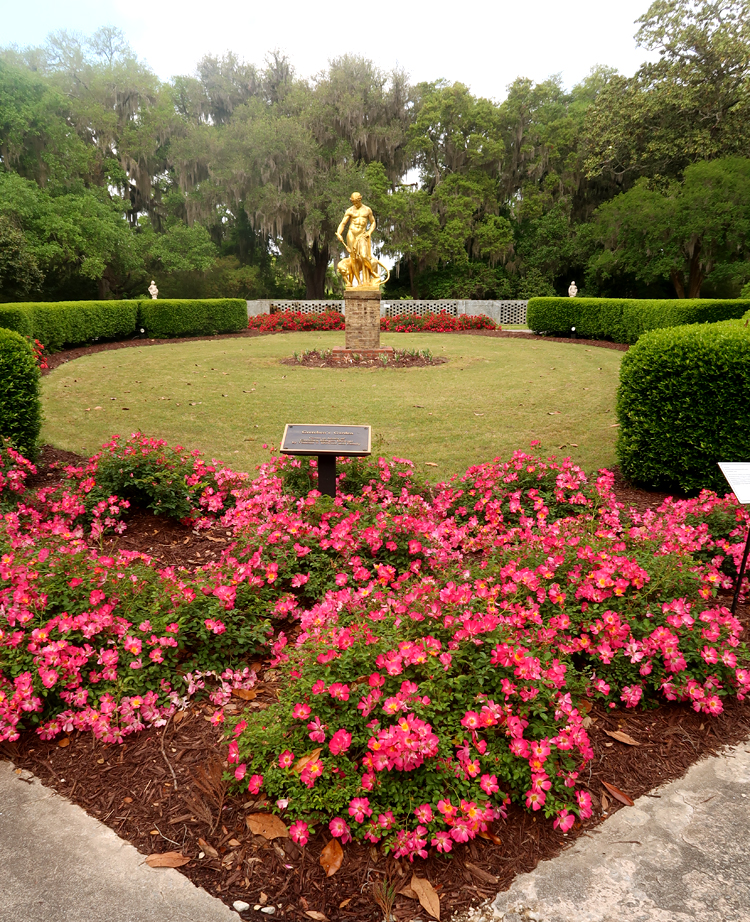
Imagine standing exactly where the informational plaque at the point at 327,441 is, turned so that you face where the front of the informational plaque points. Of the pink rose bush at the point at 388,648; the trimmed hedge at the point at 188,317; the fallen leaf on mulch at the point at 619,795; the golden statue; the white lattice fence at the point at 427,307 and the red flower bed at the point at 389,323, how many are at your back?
4

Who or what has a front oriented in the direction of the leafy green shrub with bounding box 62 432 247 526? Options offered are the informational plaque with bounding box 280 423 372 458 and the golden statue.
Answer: the golden statue

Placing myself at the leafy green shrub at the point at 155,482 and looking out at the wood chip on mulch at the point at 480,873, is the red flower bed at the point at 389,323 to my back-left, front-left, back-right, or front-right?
back-left

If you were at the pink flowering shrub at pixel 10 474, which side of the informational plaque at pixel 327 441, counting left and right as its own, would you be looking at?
right

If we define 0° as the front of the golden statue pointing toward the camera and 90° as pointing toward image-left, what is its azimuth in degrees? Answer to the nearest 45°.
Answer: approximately 0°

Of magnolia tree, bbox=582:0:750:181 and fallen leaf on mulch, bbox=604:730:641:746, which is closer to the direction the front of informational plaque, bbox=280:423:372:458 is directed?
the fallen leaf on mulch

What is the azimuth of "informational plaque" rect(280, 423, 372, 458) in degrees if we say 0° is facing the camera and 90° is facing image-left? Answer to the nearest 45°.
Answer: approximately 0°

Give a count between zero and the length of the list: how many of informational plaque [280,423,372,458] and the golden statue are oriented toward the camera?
2

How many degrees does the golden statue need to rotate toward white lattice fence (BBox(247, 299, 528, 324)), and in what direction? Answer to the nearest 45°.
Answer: approximately 180°

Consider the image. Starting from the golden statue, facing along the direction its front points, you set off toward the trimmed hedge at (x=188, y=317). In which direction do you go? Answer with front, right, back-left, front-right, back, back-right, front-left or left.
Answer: back-right

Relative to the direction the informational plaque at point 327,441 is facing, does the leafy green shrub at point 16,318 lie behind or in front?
behind

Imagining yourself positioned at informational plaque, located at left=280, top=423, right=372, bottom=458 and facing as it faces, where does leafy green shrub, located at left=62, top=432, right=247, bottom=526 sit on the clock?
The leafy green shrub is roughly at 4 o'clock from the informational plaque.
